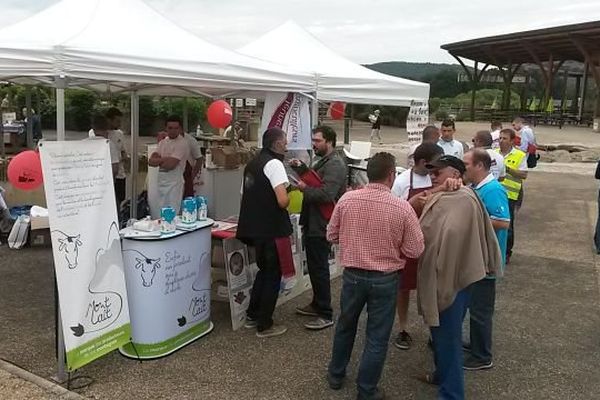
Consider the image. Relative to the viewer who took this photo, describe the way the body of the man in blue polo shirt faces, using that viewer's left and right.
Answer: facing to the left of the viewer

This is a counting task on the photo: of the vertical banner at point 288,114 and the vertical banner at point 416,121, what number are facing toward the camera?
2

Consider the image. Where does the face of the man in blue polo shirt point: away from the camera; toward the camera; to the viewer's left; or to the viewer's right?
to the viewer's left

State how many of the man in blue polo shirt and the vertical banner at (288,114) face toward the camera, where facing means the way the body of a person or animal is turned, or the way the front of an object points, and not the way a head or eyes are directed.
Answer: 1

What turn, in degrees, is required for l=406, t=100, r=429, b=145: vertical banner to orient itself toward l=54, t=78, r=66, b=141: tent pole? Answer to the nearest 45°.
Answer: approximately 45° to its right

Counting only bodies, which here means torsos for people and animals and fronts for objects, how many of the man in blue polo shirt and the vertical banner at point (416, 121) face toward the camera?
1
